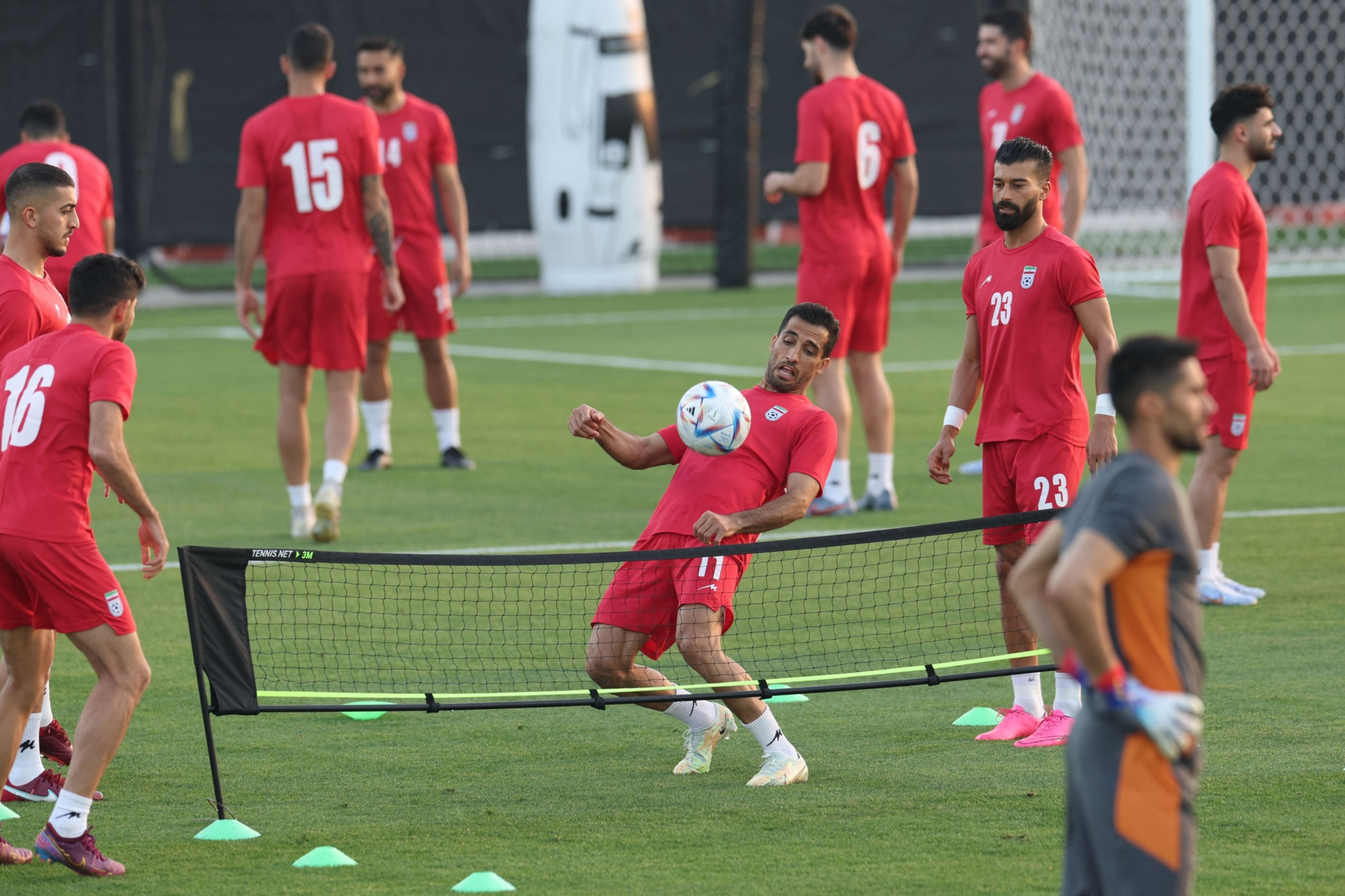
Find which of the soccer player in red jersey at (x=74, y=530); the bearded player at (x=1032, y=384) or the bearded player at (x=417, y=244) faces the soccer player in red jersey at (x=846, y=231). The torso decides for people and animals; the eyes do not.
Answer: the soccer player in red jersey at (x=74, y=530)

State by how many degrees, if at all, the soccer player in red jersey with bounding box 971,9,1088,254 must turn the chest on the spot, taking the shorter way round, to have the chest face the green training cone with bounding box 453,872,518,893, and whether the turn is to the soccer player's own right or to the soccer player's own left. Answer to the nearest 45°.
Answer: approximately 45° to the soccer player's own left

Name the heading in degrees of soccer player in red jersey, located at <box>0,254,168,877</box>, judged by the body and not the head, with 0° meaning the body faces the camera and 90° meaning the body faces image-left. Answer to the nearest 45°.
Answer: approximately 225°

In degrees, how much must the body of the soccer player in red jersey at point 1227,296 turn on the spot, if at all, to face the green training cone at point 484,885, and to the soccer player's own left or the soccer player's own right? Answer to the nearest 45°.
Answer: approximately 90° to the soccer player's own right

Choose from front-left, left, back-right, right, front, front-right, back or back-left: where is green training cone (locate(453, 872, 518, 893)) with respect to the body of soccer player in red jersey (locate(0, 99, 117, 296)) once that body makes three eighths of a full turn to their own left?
front-left

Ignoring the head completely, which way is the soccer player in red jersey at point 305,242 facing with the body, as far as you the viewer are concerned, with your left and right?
facing away from the viewer

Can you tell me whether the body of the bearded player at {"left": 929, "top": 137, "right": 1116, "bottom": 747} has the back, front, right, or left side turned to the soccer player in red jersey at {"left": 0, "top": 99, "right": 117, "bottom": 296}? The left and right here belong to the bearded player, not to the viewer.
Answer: right

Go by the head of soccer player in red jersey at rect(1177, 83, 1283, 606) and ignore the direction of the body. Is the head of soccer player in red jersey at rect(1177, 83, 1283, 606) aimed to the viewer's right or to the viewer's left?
to the viewer's right

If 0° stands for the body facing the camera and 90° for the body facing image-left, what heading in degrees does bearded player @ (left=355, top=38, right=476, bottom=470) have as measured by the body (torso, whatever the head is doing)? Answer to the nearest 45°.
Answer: approximately 45°

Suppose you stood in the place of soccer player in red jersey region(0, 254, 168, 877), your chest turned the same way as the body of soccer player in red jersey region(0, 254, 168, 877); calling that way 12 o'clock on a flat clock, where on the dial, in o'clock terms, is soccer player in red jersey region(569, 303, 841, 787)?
soccer player in red jersey region(569, 303, 841, 787) is roughly at 1 o'clock from soccer player in red jersey region(0, 254, 168, 877).
